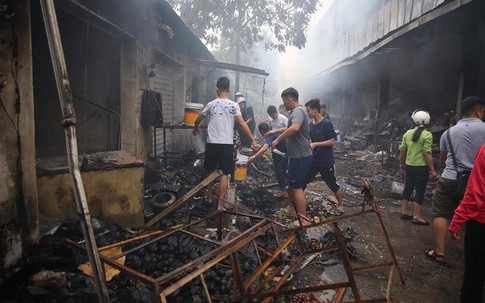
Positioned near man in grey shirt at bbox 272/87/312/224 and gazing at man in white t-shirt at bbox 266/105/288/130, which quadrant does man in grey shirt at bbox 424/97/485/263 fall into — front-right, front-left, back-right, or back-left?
back-right

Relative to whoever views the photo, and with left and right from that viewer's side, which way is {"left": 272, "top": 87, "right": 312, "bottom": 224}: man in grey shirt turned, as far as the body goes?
facing to the left of the viewer

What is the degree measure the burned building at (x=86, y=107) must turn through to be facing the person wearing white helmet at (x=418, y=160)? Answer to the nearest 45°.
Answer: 0° — it already faces them

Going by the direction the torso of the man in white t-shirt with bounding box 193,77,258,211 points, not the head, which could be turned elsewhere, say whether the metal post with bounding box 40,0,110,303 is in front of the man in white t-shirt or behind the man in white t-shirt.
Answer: behind

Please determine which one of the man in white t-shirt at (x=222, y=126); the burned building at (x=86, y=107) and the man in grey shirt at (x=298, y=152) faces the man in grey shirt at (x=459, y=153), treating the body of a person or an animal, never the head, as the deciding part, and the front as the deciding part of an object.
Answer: the burned building

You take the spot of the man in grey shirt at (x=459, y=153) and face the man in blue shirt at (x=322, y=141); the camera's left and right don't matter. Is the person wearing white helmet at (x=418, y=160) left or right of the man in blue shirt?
right

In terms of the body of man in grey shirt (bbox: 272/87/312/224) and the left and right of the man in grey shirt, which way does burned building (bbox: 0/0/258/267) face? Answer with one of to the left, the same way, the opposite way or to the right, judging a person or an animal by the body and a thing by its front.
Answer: the opposite way

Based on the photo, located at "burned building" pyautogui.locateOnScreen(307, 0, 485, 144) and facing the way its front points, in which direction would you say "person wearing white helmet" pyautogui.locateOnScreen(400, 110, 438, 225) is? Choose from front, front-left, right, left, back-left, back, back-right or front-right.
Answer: front-left

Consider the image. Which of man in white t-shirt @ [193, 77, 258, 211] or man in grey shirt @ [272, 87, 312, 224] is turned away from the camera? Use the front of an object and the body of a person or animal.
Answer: the man in white t-shirt

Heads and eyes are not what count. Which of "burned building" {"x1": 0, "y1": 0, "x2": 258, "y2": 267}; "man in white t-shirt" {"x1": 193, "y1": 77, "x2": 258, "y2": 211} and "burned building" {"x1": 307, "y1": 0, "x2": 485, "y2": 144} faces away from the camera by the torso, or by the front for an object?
the man in white t-shirt

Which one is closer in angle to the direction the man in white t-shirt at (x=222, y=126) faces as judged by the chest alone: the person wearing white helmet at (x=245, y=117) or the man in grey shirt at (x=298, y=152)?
the person wearing white helmet

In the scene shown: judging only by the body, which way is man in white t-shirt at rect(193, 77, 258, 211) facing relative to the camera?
away from the camera
